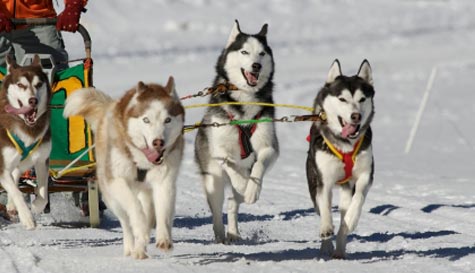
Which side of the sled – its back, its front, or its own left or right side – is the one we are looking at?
front

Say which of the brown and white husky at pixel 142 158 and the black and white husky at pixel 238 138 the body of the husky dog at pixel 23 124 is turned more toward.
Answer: the brown and white husky

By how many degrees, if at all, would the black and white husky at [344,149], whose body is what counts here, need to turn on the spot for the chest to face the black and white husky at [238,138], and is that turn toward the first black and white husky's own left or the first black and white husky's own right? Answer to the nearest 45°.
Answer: approximately 135° to the first black and white husky's own right

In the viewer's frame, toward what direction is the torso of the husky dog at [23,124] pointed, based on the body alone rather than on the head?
toward the camera

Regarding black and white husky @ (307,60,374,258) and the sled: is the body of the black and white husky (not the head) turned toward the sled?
no

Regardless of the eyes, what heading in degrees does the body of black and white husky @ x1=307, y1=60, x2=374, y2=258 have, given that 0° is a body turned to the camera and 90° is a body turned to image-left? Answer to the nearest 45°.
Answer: approximately 0°

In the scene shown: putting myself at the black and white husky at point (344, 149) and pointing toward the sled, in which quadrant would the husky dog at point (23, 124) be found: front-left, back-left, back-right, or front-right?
front-left

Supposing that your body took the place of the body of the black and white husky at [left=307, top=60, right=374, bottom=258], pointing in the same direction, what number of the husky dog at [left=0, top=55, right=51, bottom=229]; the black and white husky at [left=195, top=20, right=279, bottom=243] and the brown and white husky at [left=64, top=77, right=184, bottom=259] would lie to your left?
0

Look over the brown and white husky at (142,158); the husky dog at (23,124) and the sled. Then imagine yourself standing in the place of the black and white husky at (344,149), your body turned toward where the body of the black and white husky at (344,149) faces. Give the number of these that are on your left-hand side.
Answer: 0

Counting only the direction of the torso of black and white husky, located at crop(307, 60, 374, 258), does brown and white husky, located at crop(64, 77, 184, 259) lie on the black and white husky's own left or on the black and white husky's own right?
on the black and white husky's own right

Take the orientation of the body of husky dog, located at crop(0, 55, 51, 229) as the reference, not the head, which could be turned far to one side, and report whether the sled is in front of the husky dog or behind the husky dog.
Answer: behind

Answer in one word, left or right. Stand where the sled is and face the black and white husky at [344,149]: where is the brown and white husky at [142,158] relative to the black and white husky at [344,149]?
right

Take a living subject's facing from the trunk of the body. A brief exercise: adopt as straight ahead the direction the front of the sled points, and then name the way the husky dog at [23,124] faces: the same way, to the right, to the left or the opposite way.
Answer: the same way

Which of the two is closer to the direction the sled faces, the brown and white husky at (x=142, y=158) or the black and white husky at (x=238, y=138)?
the brown and white husky

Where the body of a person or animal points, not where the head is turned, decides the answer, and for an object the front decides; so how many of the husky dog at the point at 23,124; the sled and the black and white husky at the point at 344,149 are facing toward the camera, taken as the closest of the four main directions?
3

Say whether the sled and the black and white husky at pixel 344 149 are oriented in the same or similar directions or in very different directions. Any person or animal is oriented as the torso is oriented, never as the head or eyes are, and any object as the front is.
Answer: same or similar directions

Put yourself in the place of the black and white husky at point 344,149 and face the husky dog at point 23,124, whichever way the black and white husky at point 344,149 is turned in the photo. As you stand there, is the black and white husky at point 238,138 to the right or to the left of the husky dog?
right
